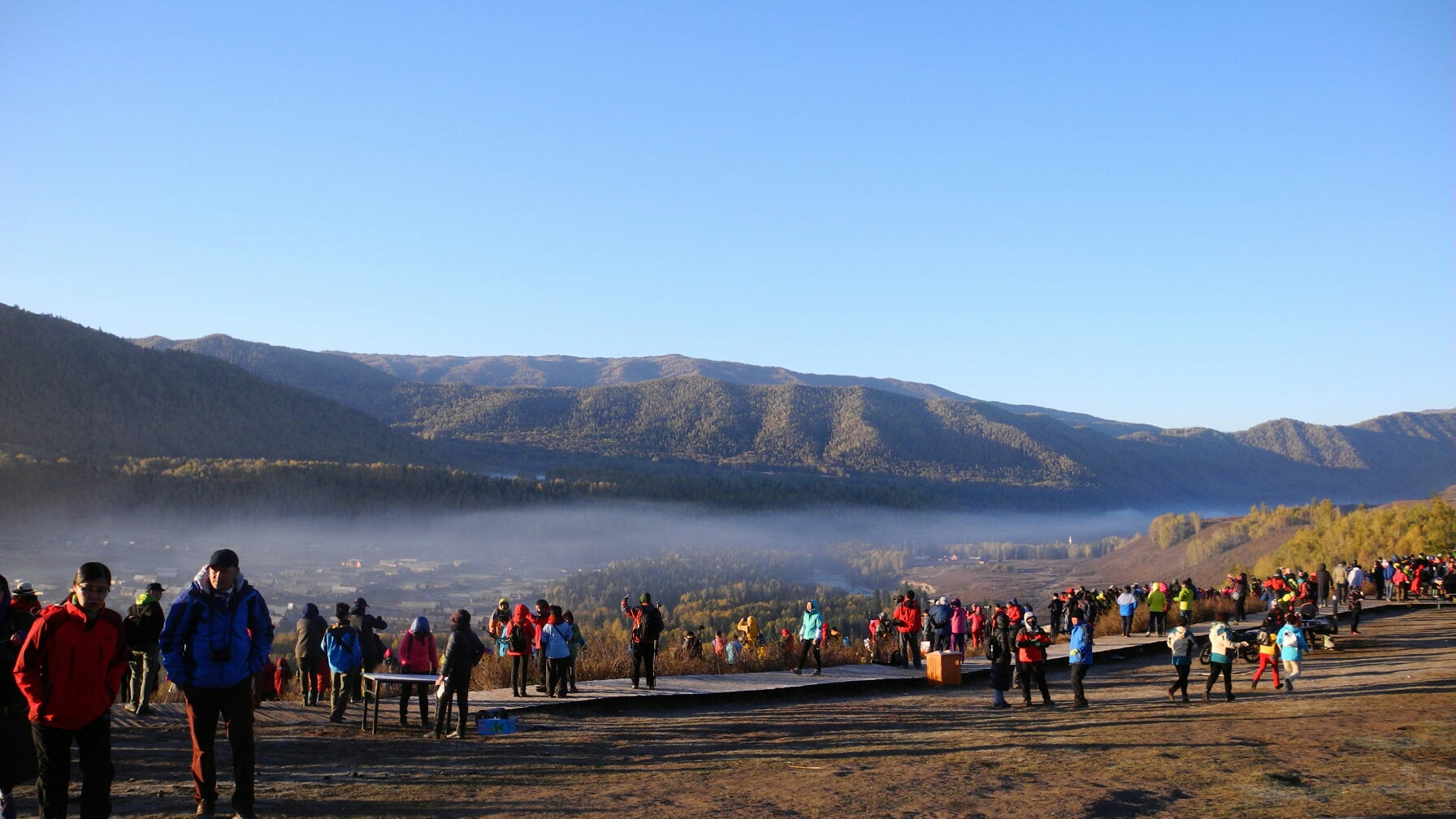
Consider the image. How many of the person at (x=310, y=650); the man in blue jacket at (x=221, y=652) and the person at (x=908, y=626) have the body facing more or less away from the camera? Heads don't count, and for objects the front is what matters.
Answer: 2

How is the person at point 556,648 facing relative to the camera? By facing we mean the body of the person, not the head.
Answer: away from the camera

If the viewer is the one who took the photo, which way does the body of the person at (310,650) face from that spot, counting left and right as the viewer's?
facing away from the viewer

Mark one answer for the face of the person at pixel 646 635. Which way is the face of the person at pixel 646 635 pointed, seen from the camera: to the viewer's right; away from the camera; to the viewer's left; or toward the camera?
away from the camera

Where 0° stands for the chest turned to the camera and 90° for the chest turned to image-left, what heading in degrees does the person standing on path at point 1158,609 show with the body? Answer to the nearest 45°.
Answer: approximately 180°
